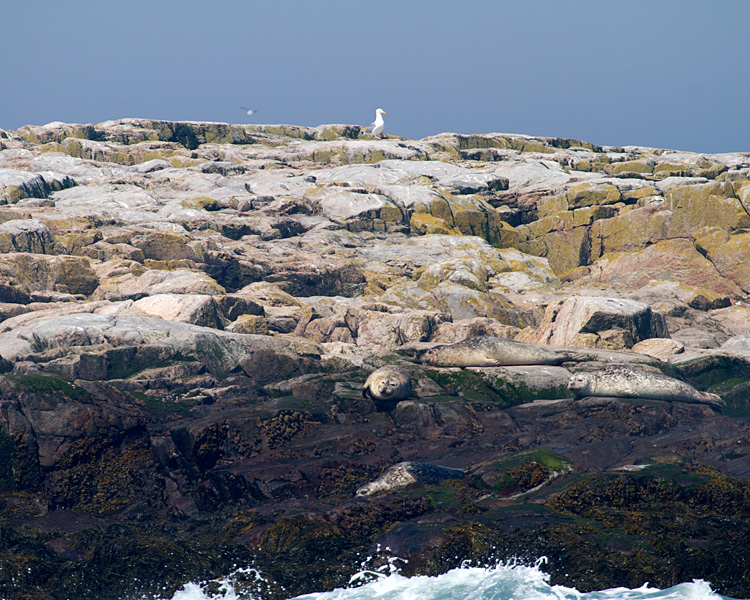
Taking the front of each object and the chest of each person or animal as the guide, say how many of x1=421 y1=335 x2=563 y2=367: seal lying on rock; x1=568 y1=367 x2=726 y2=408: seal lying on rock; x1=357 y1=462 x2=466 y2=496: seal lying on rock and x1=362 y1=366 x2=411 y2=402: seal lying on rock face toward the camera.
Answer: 1

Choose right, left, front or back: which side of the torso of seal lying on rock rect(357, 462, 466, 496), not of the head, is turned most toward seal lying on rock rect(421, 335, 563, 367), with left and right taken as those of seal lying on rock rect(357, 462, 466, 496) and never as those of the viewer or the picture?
right

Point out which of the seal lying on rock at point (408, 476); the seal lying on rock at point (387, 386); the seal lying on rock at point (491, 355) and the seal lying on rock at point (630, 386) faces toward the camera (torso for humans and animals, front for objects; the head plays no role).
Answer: the seal lying on rock at point (387, 386)

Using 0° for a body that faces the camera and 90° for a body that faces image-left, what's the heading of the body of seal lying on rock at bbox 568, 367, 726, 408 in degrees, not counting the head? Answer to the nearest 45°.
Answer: approximately 90°

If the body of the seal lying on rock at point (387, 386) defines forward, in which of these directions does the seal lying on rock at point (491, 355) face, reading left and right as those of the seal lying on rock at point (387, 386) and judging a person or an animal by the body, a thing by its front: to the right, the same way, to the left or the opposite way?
to the right

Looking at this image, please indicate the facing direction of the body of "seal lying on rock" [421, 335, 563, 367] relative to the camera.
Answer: to the viewer's left

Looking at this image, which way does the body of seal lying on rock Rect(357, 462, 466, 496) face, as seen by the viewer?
to the viewer's left

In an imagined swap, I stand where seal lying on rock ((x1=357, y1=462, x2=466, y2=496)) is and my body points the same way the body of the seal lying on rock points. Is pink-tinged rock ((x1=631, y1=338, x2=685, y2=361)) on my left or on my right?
on my right

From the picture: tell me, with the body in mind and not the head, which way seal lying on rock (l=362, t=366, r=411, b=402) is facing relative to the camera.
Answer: toward the camera
